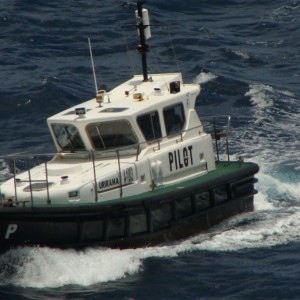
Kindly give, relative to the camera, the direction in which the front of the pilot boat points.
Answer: facing the viewer and to the left of the viewer
